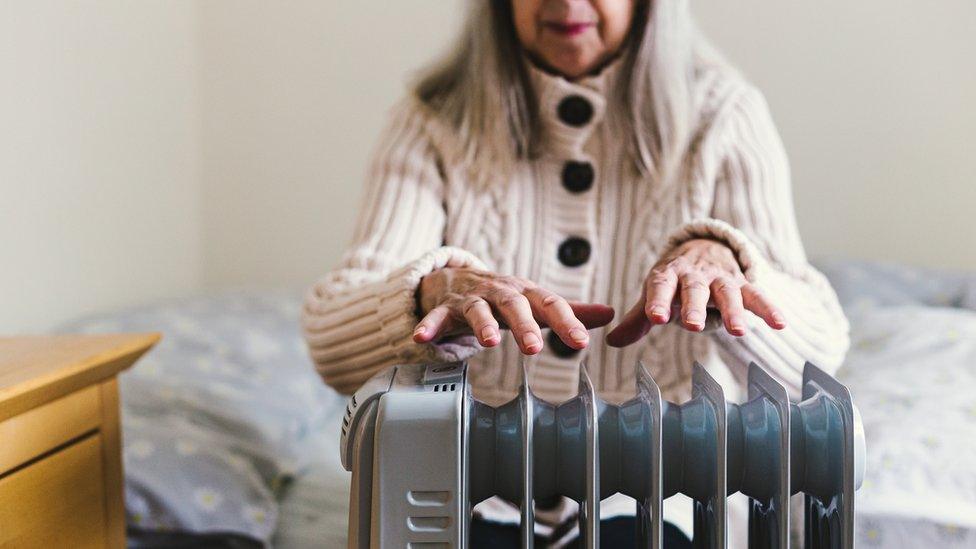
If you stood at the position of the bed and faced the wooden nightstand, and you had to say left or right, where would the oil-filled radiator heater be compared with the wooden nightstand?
left

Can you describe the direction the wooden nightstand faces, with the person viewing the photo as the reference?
facing the viewer and to the right of the viewer

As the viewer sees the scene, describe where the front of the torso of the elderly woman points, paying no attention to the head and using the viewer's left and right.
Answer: facing the viewer

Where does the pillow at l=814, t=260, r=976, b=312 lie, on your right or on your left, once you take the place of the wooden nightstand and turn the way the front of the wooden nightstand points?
on your left

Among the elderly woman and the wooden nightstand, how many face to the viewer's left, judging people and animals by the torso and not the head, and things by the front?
0

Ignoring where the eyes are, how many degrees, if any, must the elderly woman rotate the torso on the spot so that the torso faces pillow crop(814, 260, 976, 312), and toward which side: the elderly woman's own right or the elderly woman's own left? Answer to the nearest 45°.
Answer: approximately 135° to the elderly woman's own left
